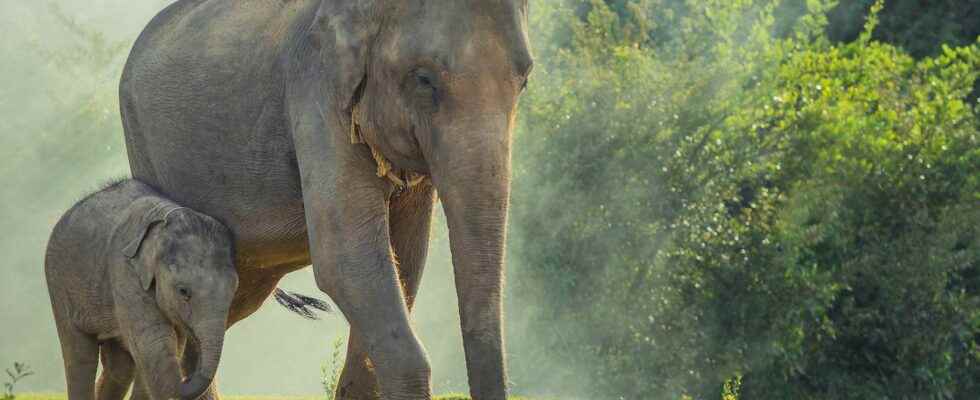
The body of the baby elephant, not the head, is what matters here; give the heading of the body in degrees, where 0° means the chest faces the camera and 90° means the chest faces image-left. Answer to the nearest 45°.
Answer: approximately 315°

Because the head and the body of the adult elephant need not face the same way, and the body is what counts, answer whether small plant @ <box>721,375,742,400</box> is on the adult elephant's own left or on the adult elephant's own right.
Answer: on the adult elephant's own left

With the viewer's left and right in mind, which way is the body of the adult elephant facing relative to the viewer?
facing the viewer and to the right of the viewer

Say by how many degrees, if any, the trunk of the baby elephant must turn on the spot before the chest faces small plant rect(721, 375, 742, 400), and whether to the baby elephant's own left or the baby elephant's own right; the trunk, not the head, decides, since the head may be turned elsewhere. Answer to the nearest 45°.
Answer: approximately 45° to the baby elephant's own left

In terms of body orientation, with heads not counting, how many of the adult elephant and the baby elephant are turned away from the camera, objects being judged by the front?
0
